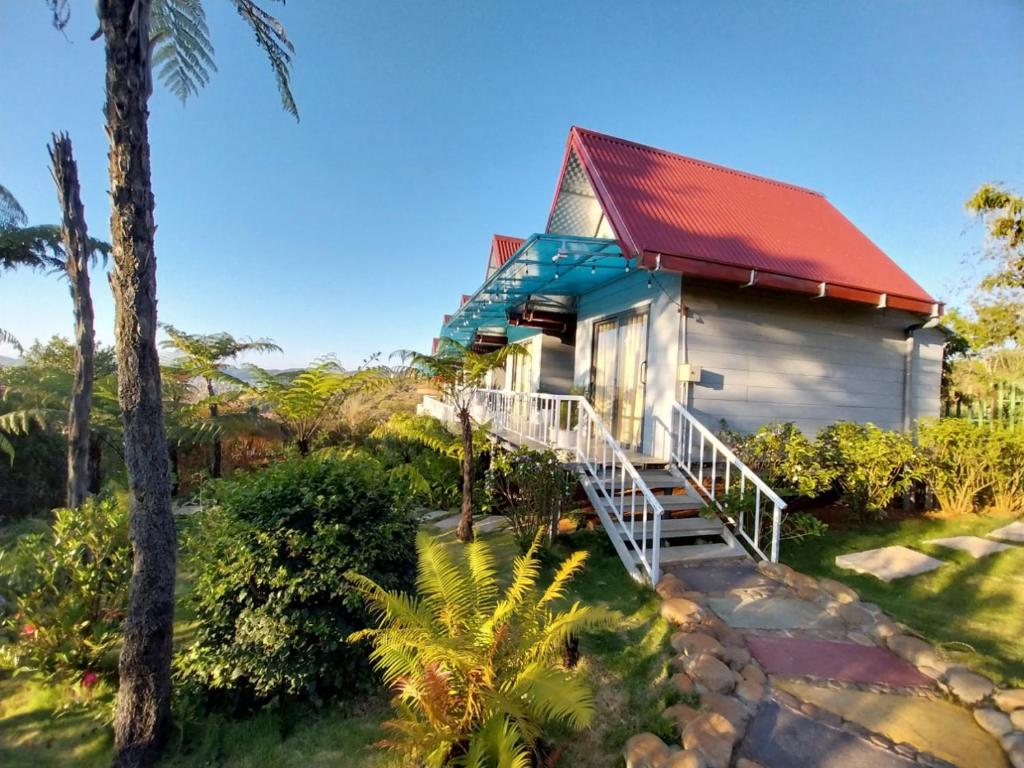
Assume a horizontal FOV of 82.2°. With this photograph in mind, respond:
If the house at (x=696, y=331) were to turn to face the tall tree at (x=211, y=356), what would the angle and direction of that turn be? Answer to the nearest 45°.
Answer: approximately 45° to its right

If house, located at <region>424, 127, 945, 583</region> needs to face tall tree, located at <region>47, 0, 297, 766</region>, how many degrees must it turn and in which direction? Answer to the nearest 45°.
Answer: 0° — it already faces it

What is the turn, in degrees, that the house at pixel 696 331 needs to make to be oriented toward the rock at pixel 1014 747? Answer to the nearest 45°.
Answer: approximately 45° to its left

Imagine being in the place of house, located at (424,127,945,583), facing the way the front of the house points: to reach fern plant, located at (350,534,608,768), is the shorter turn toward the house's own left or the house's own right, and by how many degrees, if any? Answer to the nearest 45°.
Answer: approximately 45° to the house's own left

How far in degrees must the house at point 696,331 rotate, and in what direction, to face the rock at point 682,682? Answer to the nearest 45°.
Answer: approximately 45° to its left

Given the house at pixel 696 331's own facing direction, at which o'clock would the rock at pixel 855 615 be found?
The rock is roughly at 10 o'clock from the house.

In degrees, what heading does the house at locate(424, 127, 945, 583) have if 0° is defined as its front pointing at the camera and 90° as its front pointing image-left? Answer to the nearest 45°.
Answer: approximately 45°
